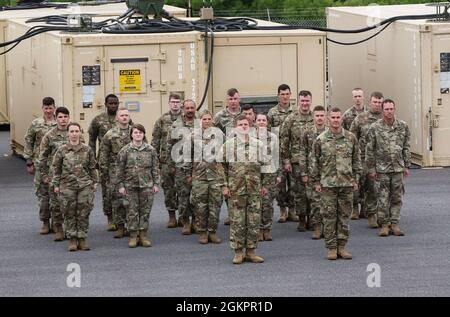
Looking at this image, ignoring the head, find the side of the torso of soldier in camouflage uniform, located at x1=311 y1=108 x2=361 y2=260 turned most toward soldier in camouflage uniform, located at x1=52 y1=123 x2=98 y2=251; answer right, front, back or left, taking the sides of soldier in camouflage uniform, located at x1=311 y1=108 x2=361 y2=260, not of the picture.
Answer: right

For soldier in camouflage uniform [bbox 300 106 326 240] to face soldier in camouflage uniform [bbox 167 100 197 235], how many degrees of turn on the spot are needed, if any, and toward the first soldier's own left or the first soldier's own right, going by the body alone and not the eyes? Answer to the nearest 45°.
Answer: approximately 90° to the first soldier's own right

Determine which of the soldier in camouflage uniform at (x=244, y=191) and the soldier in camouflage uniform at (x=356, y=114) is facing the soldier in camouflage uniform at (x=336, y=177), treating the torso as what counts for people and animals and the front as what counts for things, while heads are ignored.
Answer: the soldier in camouflage uniform at (x=356, y=114)

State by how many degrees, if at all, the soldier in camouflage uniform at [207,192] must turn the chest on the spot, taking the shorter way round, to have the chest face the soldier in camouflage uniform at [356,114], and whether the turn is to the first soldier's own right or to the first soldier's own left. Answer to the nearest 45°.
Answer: approximately 135° to the first soldier's own left

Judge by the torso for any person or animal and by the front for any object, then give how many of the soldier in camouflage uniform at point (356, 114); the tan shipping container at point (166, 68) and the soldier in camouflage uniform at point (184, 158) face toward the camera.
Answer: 3

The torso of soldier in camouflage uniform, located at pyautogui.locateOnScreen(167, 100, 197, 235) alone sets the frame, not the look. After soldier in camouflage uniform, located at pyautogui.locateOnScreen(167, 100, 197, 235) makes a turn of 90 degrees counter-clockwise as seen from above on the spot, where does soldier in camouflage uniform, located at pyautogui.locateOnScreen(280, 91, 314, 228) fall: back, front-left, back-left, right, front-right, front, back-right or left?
front

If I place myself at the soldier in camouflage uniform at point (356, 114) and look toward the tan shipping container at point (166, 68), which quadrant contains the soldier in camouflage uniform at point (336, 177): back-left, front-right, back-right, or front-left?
back-left

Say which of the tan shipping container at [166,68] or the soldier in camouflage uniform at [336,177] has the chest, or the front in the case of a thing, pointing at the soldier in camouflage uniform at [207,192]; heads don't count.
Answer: the tan shipping container

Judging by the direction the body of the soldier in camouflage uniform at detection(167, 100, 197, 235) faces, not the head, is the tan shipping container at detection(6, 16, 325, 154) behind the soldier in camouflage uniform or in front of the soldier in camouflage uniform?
behind

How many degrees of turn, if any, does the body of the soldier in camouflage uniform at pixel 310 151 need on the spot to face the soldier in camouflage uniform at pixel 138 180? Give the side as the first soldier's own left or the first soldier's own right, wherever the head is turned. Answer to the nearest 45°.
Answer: approximately 90° to the first soldier's own right

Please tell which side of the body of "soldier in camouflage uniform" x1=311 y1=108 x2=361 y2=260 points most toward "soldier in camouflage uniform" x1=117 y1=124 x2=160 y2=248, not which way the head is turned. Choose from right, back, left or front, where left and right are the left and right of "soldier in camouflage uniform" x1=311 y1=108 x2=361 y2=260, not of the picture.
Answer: right

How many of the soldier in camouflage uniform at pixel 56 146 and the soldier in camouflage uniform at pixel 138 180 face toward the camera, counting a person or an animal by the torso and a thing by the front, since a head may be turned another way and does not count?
2

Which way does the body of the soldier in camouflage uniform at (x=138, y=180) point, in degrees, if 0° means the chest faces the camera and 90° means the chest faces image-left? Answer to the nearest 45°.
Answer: approximately 0°
